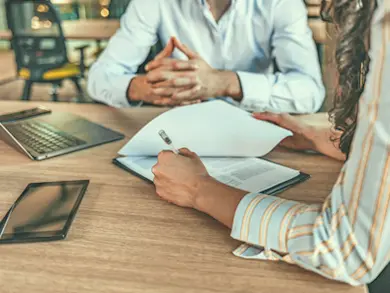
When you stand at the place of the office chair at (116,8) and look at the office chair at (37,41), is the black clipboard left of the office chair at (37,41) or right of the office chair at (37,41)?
left

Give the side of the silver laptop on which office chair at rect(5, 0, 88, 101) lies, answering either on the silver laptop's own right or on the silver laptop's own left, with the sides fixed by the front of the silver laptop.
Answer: on the silver laptop's own left
